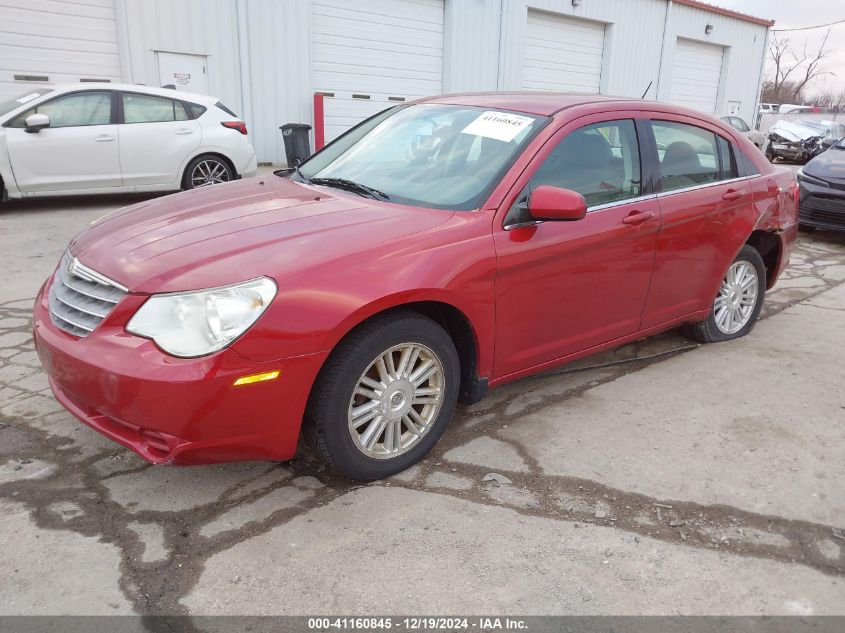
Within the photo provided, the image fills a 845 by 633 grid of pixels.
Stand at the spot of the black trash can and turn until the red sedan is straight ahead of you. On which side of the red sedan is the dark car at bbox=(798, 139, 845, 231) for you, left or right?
left

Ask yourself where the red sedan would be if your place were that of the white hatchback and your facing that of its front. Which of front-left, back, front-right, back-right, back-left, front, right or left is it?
left

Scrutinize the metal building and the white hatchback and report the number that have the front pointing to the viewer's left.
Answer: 1

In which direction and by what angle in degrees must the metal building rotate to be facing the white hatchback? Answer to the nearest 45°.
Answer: approximately 45° to its right

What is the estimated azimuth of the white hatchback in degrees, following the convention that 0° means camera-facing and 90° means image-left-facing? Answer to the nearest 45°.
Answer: approximately 90°

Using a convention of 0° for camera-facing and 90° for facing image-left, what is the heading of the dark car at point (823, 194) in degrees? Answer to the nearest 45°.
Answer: approximately 45°

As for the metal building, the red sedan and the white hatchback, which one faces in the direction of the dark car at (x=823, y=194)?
the metal building

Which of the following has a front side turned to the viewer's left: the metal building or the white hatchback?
the white hatchback

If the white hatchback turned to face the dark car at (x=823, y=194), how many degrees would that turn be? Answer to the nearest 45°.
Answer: approximately 135° to its left

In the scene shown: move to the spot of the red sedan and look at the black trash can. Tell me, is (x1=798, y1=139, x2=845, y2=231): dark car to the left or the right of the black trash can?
right

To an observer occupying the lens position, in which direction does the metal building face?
facing the viewer and to the right of the viewer

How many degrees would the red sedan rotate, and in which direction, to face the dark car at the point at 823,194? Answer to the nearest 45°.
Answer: approximately 180°

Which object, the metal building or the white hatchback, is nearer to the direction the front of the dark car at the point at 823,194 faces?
the white hatchback

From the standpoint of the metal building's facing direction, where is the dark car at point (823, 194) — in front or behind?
in front

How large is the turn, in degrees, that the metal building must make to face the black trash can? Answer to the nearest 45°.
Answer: approximately 45° to its right
